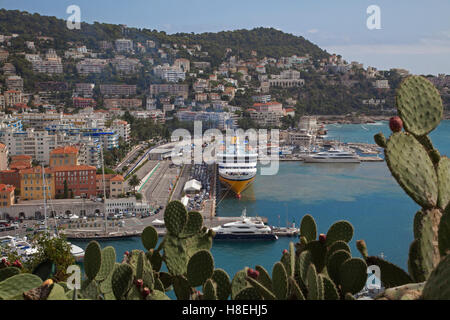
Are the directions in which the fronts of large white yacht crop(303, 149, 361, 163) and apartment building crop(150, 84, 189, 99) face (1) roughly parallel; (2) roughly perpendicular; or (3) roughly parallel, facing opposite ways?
roughly perpendicular

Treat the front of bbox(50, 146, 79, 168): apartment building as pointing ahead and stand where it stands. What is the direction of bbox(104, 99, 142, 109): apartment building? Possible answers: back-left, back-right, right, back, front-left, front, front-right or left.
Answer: back

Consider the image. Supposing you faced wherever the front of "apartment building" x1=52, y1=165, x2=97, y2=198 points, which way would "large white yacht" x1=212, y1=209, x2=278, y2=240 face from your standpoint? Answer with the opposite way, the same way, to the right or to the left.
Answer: to the right

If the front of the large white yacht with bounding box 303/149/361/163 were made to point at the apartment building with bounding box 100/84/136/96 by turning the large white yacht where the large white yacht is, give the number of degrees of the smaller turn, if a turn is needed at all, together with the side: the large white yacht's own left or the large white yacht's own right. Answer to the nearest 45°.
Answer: approximately 45° to the large white yacht's own right

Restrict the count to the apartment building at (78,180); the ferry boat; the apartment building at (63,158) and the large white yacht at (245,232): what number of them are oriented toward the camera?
3

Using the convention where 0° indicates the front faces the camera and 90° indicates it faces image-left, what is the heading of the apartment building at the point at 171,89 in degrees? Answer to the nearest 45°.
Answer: approximately 0°

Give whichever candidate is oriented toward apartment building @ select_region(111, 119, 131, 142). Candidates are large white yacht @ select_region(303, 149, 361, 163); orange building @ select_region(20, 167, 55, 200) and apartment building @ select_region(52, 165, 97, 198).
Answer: the large white yacht

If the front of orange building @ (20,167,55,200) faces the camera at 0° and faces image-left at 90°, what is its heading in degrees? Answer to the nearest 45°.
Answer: approximately 0°

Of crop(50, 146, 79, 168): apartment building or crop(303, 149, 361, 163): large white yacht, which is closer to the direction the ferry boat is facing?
the apartment building
